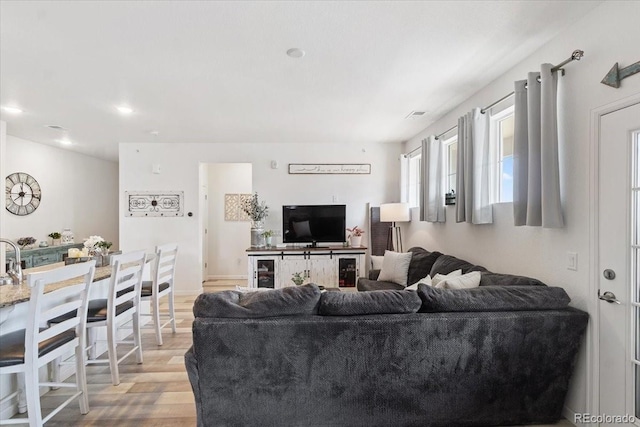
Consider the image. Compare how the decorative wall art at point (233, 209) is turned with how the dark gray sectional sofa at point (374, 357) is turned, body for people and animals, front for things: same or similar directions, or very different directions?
very different directions

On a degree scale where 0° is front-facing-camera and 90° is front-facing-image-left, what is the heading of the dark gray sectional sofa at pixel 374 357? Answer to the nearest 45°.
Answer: approximately 180°

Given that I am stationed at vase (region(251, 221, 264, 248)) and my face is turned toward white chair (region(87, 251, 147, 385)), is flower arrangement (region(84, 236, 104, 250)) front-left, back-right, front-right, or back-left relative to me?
front-right

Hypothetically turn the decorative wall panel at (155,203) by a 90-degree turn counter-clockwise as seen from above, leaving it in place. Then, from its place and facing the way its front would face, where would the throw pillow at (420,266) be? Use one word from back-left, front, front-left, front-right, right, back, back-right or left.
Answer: front-right

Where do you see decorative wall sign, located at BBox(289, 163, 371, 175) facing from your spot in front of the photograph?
facing the viewer

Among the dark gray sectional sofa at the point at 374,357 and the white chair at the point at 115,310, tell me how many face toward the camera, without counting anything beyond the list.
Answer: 0

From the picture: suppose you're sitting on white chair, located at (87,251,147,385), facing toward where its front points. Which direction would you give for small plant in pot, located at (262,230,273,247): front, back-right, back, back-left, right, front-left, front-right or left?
right

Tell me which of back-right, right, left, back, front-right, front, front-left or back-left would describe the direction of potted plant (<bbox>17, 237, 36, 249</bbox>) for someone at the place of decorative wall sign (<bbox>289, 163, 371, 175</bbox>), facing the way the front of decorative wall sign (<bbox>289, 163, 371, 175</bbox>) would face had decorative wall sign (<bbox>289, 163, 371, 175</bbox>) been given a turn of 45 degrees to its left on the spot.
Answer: back-right

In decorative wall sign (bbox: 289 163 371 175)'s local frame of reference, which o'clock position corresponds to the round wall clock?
The round wall clock is roughly at 3 o'clock from the decorative wall sign.

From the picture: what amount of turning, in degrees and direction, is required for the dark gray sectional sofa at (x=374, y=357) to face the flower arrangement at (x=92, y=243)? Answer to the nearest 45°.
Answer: approximately 90° to its left

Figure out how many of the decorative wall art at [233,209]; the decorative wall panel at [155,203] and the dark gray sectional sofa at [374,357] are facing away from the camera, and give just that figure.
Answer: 1

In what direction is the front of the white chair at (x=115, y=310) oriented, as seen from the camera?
facing away from the viewer and to the left of the viewer

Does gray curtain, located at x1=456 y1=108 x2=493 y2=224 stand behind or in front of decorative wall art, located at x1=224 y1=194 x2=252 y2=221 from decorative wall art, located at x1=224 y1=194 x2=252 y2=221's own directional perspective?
in front

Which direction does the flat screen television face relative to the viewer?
toward the camera

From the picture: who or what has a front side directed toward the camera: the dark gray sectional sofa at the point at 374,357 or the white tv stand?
the white tv stand

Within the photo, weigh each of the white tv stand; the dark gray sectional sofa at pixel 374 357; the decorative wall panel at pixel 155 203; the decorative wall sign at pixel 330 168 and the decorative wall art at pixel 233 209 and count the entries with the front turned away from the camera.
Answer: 1

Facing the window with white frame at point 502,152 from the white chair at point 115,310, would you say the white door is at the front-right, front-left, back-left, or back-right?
front-right
